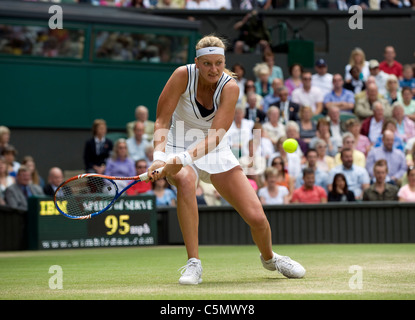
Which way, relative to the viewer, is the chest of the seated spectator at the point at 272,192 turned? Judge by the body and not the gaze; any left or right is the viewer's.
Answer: facing the viewer

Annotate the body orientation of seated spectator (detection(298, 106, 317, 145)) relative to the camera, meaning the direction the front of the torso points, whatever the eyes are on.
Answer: toward the camera

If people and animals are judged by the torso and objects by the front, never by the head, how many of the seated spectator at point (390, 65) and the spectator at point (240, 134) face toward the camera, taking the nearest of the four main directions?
2

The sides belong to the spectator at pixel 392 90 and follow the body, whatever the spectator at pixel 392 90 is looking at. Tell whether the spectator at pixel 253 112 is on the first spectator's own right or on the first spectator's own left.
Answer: on the first spectator's own right

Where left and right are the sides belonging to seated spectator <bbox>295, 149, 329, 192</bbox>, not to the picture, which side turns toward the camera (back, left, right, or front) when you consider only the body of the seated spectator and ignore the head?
front

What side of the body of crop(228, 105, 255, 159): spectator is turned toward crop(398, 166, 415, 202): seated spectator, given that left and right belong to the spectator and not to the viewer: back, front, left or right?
left

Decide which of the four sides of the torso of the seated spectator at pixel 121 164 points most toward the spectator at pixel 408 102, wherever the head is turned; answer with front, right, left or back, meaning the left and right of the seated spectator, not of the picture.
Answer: left

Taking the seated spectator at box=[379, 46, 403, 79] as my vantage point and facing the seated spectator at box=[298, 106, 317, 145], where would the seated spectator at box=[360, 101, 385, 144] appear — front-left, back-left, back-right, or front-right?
front-left

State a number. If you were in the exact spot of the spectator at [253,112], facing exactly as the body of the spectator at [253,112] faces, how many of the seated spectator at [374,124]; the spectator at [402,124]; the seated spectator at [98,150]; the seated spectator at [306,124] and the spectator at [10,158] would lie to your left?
3

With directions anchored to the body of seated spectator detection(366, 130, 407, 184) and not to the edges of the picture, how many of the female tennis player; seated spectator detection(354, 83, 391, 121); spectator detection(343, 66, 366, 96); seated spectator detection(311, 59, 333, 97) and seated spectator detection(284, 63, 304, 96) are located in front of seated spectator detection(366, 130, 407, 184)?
1

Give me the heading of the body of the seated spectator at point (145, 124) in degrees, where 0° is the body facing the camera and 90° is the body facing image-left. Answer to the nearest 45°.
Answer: approximately 0°

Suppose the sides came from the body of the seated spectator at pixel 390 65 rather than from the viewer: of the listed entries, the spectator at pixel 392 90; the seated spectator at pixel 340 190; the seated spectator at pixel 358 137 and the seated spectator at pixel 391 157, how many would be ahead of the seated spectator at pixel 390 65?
4
